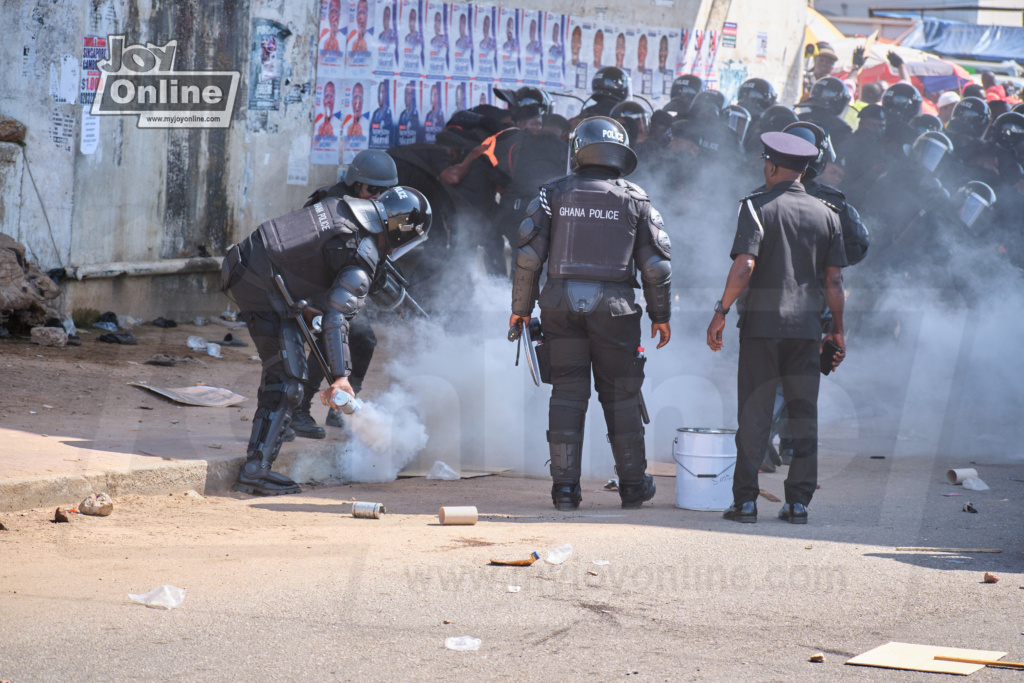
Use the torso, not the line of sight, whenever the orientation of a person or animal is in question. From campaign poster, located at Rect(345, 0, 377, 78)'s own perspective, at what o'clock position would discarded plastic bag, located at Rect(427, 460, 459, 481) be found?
The discarded plastic bag is roughly at 12 o'clock from the campaign poster.

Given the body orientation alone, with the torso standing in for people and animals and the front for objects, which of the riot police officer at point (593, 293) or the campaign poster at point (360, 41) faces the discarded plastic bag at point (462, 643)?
the campaign poster

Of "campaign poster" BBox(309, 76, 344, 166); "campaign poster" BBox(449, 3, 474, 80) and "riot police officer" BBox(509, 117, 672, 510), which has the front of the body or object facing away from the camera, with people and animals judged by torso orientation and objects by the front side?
the riot police officer

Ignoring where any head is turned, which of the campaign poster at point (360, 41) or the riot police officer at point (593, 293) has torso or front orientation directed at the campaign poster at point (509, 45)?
the riot police officer

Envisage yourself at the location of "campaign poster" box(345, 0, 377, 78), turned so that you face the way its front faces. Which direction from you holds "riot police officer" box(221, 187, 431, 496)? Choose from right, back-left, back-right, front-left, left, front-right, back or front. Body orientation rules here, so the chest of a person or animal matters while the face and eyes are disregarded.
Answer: front

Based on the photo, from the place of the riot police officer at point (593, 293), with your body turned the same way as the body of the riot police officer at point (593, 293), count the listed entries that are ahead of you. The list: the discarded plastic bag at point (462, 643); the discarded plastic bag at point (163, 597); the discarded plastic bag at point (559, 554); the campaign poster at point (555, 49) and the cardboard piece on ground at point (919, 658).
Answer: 1

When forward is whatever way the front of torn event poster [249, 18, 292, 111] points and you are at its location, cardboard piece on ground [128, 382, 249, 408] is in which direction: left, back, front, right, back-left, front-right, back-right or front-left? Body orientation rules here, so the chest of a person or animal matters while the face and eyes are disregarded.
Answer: front

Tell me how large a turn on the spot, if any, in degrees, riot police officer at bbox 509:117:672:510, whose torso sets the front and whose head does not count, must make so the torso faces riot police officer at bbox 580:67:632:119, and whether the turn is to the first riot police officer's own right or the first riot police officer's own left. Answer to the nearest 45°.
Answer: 0° — they already face them

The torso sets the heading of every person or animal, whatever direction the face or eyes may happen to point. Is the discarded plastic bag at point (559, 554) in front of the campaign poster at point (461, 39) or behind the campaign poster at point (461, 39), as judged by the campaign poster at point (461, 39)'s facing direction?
in front

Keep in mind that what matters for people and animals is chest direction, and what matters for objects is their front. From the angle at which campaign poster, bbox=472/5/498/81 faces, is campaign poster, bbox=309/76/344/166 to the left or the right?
on its right

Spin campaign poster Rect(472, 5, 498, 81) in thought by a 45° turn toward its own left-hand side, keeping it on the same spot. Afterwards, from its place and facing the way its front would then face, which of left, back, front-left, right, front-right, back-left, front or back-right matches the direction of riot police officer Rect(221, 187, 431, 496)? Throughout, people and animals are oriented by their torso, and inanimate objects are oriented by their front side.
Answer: right

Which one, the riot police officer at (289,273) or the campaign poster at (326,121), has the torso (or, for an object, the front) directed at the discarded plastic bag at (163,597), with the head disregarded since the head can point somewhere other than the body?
the campaign poster

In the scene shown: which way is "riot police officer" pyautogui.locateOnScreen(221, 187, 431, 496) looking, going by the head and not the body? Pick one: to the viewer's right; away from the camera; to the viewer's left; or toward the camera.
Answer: to the viewer's right

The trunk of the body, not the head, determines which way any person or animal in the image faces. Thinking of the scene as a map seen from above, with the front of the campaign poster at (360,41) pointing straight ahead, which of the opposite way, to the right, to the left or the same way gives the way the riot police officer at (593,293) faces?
the opposite way

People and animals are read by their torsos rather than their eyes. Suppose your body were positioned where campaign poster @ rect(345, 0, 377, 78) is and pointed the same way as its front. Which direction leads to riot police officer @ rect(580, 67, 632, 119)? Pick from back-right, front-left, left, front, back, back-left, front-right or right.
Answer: left

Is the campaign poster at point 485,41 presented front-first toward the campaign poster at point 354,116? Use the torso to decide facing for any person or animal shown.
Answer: no

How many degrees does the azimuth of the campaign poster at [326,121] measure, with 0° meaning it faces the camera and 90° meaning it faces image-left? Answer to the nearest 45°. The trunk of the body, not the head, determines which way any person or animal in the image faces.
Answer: approximately 0°

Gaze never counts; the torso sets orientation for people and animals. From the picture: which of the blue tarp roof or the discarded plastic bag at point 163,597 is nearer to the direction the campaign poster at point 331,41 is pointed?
the discarded plastic bag

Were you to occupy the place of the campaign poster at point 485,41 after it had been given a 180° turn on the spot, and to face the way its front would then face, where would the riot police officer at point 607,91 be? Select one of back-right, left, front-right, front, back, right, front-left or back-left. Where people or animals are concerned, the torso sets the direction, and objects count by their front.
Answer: back

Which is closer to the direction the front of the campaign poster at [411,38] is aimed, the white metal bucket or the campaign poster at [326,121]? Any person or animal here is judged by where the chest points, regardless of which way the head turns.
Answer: the white metal bucket

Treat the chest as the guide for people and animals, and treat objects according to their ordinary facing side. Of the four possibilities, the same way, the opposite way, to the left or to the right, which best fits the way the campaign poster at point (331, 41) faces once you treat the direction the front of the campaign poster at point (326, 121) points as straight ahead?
the same way

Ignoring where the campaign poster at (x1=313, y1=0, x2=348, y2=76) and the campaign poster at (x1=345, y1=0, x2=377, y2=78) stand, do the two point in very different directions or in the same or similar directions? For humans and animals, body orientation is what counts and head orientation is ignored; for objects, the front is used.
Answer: same or similar directions
